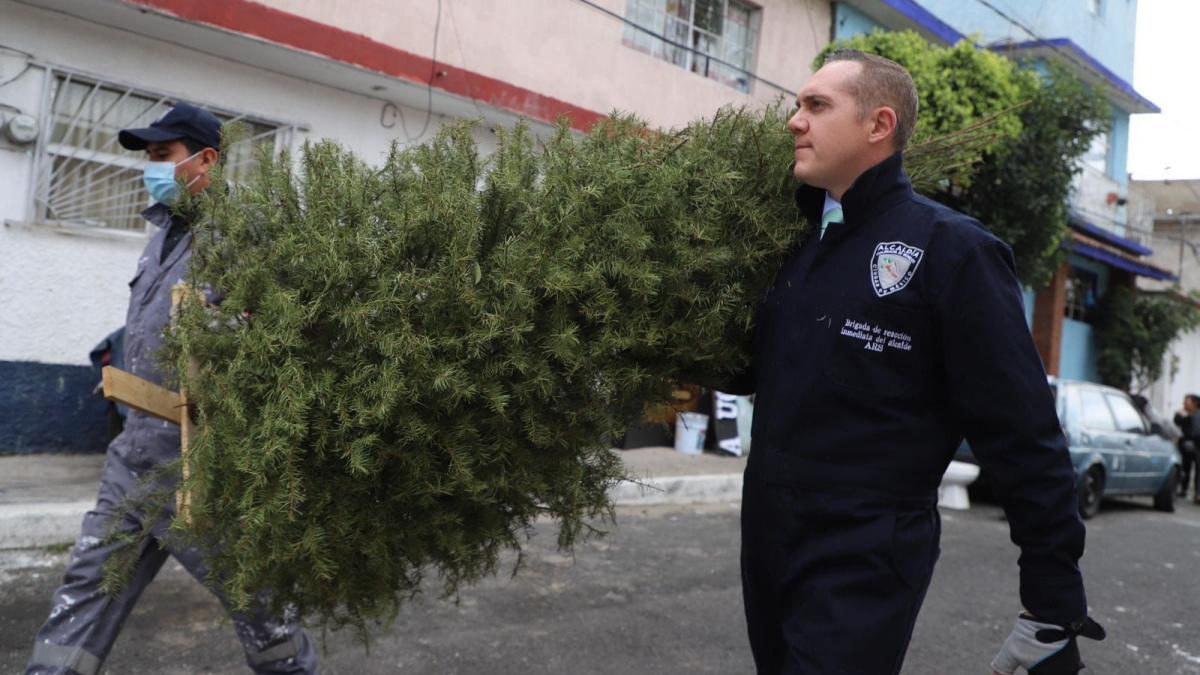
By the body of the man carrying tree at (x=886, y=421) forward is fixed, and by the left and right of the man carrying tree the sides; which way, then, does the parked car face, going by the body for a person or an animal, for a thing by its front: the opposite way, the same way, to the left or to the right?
the opposite way

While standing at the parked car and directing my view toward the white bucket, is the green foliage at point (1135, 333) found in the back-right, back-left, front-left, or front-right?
back-right

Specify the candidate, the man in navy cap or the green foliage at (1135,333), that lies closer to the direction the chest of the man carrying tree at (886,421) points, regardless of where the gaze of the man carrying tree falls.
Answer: the man in navy cap

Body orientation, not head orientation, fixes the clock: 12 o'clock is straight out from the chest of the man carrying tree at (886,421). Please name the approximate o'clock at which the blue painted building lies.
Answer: The blue painted building is roughly at 5 o'clock from the man carrying tree.

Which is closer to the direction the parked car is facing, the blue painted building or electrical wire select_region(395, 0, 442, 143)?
the blue painted building

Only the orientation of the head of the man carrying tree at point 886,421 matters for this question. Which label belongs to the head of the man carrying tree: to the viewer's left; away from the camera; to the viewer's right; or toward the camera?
to the viewer's left

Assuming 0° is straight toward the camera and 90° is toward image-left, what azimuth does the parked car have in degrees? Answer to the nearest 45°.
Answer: approximately 225°

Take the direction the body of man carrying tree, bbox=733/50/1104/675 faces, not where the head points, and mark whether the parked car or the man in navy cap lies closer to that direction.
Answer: the man in navy cap

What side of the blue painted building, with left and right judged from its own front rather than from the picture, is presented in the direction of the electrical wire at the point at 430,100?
right

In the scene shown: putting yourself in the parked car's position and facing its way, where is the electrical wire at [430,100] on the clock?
The electrical wire is roughly at 6 o'clock from the parked car.

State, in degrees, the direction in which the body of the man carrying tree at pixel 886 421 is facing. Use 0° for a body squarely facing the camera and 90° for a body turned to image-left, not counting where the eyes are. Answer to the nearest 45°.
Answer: approximately 45°

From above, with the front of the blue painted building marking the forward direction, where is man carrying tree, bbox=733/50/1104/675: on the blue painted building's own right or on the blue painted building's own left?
on the blue painted building's own right
